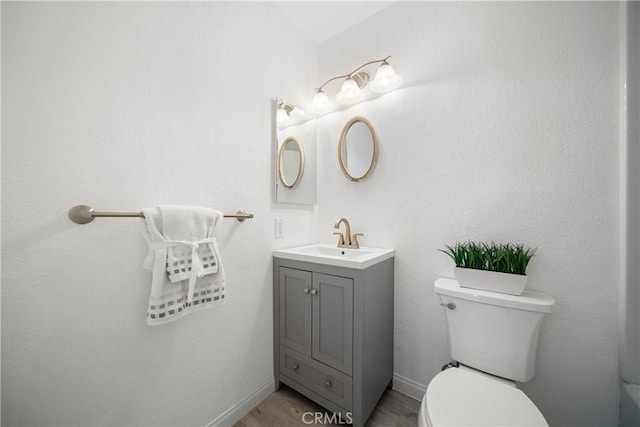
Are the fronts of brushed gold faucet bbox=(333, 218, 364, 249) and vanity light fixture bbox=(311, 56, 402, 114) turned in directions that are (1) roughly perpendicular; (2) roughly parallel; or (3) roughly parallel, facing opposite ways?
roughly parallel

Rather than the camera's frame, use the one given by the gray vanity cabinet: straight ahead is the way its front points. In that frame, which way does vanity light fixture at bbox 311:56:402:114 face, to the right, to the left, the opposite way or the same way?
the same way

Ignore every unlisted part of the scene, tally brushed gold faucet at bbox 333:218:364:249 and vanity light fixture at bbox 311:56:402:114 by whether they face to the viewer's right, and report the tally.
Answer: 0

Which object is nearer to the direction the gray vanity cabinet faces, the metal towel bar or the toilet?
the metal towel bar

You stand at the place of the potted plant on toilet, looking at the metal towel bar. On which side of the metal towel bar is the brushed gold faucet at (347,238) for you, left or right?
right

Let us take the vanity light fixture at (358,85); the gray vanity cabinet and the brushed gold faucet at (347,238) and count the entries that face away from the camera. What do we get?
0

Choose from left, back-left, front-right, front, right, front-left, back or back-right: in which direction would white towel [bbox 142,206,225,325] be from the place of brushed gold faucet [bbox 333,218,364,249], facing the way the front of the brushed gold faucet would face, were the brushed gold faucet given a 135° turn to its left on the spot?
back-right

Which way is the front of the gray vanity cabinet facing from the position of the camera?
facing the viewer and to the left of the viewer

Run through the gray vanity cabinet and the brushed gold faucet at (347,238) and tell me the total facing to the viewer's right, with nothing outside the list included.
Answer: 0

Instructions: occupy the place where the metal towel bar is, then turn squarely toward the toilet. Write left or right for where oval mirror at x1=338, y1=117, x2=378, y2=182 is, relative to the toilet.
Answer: left

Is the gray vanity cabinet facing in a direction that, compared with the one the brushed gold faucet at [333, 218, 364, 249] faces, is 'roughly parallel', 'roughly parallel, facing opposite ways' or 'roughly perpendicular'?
roughly parallel
